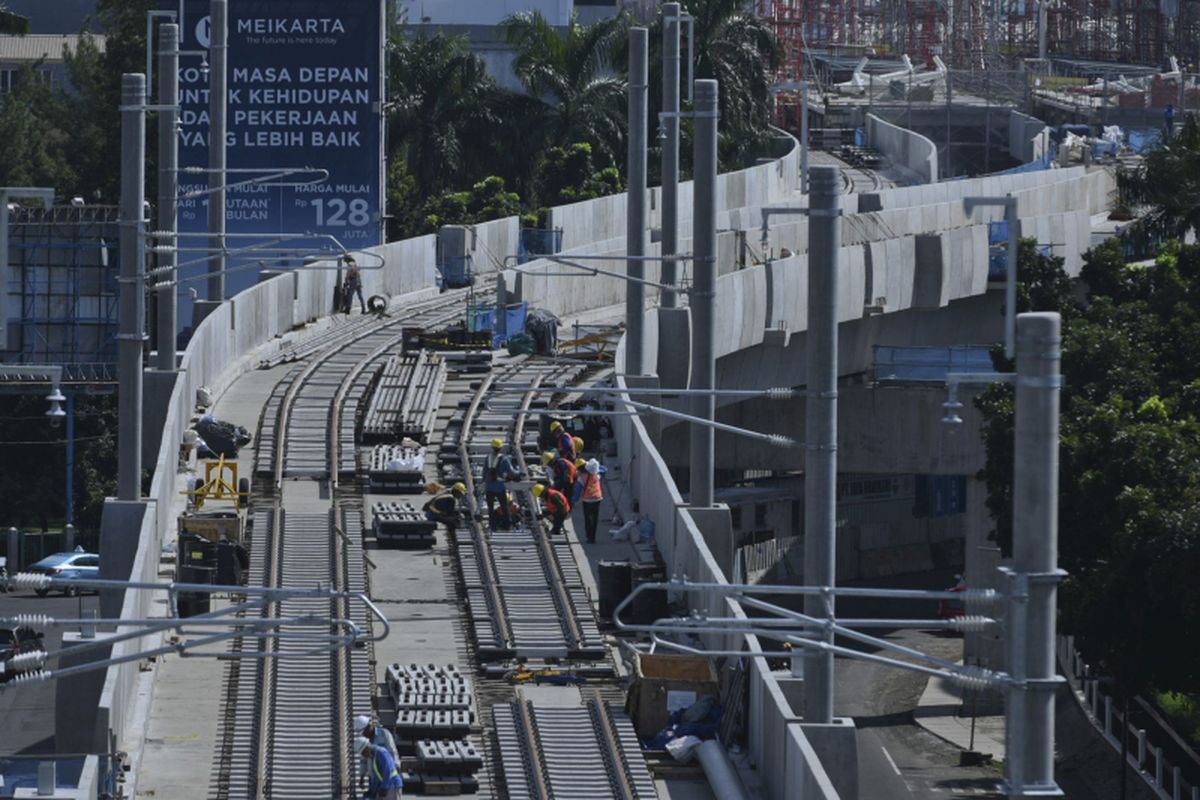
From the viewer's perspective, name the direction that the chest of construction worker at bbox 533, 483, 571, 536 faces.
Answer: to the viewer's left

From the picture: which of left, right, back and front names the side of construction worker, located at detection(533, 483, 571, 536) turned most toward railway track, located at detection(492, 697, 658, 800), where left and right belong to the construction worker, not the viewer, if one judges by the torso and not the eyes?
left

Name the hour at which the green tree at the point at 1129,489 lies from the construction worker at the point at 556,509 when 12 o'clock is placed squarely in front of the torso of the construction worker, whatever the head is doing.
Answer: The green tree is roughly at 6 o'clock from the construction worker.

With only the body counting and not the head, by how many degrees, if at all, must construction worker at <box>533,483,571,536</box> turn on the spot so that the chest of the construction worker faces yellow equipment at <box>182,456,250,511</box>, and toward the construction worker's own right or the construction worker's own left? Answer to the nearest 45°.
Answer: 0° — they already face it

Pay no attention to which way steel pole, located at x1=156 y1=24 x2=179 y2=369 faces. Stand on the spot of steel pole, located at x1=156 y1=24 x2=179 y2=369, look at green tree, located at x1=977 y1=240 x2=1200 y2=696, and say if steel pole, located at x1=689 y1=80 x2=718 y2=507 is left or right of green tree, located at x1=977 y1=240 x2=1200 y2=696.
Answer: right

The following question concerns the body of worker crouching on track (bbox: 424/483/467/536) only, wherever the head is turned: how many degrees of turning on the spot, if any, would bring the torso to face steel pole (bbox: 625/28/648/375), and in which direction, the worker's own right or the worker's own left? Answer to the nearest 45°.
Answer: approximately 45° to the worker's own left

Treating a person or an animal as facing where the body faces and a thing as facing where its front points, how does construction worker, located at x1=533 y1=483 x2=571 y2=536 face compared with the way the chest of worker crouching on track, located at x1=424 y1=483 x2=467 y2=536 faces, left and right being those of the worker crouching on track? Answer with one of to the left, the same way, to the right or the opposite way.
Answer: the opposite way

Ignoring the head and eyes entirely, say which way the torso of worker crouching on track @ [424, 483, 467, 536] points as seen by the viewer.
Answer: to the viewer's right

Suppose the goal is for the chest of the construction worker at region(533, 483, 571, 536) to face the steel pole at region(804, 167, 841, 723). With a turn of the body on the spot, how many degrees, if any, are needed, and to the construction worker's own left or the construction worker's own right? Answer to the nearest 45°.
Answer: approximately 90° to the construction worker's own left

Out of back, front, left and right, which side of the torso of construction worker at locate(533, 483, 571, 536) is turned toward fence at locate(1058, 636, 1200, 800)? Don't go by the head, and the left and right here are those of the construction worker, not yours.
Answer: back
